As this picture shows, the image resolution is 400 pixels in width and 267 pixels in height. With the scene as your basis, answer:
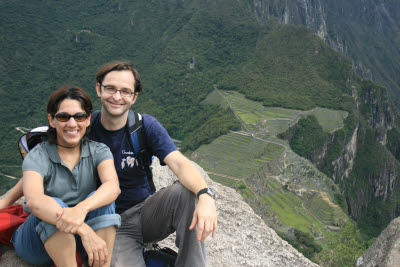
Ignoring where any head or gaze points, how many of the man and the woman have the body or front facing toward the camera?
2

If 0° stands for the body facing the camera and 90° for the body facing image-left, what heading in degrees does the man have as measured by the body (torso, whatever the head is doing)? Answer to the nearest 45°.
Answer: approximately 0°

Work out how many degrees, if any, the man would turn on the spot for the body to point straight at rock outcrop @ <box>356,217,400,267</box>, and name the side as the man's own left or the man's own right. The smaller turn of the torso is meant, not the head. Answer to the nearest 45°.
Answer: approximately 90° to the man's own left
